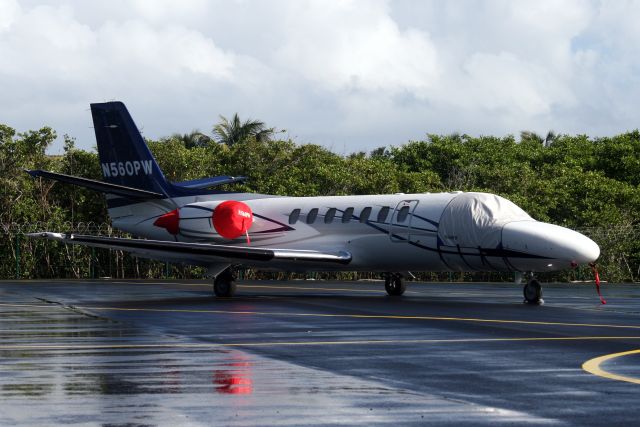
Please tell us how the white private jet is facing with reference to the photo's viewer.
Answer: facing the viewer and to the right of the viewer
